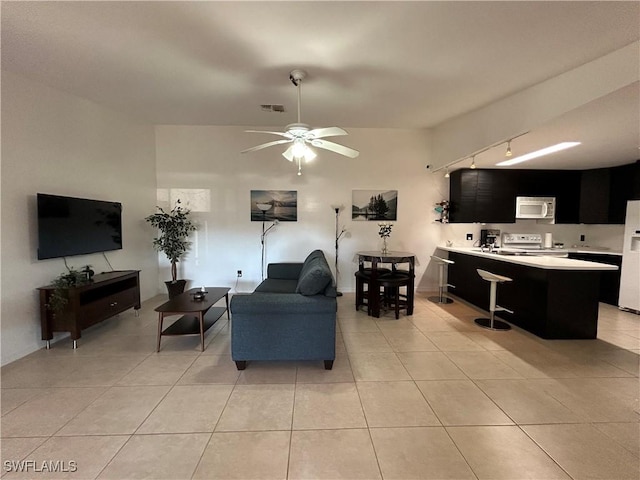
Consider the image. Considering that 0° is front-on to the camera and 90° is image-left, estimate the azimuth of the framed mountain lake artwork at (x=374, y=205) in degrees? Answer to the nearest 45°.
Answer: approximately 0°

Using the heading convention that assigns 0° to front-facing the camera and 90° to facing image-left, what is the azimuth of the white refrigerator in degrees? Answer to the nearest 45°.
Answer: approximately 45°

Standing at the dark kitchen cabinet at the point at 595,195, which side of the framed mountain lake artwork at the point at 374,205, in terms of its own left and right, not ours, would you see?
left

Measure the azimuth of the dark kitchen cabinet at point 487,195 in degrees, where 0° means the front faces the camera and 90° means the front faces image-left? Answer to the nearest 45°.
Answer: approximately 0°

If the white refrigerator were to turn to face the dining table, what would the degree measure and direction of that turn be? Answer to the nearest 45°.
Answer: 0° — it already faces it

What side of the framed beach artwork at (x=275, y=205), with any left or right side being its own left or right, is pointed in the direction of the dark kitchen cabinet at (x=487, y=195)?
left

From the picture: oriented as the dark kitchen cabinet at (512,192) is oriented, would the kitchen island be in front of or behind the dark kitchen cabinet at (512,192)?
in front

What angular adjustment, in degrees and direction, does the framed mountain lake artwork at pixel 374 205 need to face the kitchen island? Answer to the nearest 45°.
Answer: approximately 45° to its left

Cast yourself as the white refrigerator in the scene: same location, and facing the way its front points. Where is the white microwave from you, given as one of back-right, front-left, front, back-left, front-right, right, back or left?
front-right

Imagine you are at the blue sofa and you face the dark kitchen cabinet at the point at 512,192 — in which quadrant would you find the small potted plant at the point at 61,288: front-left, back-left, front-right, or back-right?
back-left

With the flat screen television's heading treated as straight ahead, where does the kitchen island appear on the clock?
The kitchen island is roughly at 12 o'clock from the flat screen television.

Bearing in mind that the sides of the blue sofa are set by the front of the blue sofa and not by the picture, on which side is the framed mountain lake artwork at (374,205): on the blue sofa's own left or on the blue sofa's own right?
on the blue sofa's own right

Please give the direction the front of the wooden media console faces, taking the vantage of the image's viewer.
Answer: facing the viewer and to the right of the viewer

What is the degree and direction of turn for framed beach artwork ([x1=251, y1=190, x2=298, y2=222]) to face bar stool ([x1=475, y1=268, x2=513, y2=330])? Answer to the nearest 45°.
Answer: approximately 45° to its left
